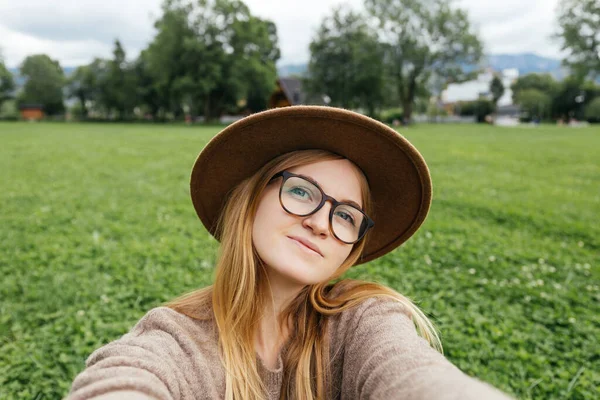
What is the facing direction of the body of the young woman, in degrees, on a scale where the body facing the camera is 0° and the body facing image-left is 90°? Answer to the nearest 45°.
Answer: approximately 0°

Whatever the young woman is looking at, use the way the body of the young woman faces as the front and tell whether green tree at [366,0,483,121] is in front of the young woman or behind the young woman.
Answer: behind

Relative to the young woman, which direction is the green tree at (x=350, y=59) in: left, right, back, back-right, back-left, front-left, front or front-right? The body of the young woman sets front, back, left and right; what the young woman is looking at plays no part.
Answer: back

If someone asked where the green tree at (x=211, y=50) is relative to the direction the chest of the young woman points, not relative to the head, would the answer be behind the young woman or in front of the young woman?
behind
